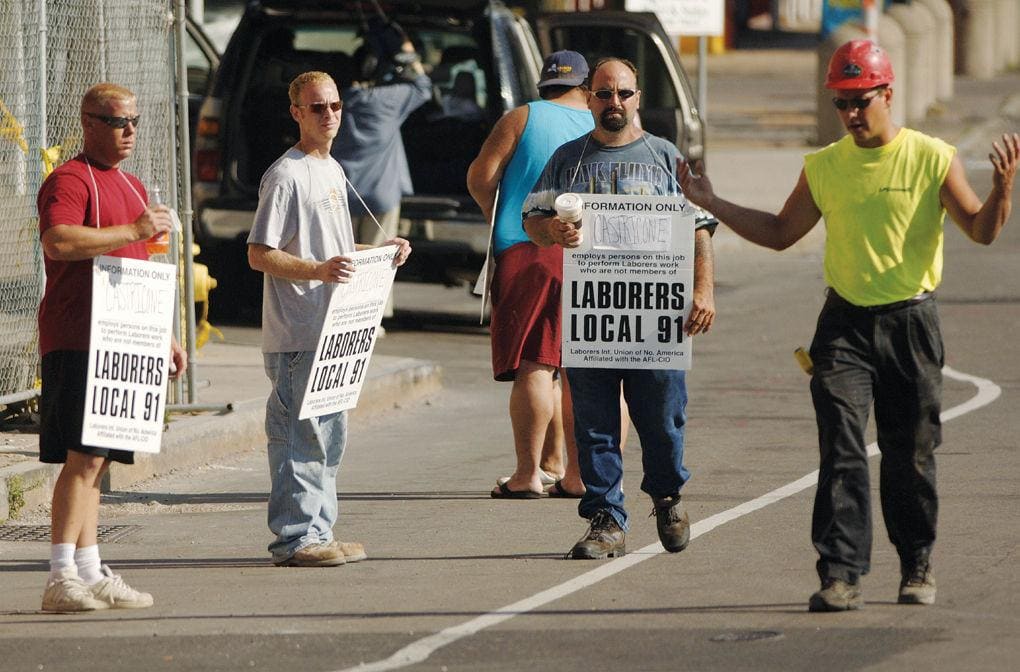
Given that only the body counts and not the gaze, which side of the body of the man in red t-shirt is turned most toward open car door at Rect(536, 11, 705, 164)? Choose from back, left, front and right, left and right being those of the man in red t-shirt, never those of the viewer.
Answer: left

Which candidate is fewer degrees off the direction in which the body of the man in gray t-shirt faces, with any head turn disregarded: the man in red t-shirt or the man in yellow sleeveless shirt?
the man in yellow sleeveless shirt

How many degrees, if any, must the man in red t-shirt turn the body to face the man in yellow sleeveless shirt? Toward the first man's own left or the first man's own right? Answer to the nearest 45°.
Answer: approximately 45° to the first man's own left

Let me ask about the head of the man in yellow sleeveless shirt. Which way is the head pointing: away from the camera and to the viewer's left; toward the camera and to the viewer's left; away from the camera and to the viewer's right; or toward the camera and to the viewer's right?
toward the camera and to the viewer's left

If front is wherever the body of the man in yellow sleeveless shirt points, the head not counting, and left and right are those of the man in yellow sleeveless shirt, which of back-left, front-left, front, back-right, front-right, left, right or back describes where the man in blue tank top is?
back-right

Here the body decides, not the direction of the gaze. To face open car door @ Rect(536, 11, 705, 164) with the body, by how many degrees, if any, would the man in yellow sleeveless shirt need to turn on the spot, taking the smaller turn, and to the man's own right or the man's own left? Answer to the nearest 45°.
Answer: approximately 180°

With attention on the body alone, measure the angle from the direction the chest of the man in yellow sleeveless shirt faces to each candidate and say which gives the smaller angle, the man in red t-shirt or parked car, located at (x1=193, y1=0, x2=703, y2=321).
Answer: the man in red t-shirt

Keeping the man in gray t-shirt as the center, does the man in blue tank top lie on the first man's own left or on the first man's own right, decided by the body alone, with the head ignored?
on the first man's own left

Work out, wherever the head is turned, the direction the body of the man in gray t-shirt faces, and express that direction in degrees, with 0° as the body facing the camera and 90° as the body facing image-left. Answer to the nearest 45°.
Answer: approximately 315°

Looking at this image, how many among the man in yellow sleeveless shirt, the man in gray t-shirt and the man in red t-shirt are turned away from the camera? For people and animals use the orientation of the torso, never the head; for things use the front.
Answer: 0

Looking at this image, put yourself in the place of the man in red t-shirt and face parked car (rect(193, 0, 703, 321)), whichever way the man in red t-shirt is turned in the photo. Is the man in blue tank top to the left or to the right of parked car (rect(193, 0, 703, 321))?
right

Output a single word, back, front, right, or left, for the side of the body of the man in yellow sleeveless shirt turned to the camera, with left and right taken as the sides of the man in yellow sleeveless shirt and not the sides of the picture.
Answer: front

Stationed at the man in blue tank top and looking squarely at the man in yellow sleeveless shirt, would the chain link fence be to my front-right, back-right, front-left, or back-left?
back-right

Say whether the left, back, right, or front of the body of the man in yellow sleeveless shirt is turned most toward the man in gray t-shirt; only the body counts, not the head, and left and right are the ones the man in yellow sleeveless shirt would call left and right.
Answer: right

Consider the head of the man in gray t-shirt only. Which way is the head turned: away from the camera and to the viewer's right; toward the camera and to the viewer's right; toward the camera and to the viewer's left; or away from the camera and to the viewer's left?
toward the camera and to the viewer's right

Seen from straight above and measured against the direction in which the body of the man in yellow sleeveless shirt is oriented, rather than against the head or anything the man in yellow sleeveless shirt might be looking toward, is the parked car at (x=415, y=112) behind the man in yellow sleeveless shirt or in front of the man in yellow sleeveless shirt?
behind

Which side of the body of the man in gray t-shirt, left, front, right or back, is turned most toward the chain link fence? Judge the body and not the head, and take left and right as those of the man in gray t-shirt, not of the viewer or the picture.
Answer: back
